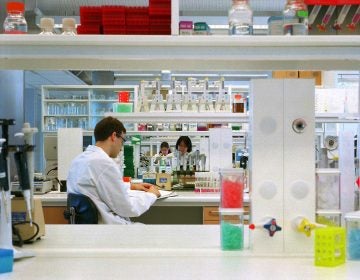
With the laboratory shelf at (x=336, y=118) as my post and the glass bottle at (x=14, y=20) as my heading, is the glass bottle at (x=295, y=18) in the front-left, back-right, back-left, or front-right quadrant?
front-left

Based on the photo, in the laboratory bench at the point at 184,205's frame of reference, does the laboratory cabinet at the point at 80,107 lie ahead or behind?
behind

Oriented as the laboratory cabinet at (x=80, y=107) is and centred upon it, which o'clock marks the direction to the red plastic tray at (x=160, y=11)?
The red plastic tray is roughly at 12 o'clock from the laboratory cabinet.

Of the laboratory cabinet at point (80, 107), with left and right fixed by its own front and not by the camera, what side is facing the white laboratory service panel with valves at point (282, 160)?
front

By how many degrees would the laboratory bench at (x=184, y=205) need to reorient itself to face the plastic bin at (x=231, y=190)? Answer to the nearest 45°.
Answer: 0° — it already faces it

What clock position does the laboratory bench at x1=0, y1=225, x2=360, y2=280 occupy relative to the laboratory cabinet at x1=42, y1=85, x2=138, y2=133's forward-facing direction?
The laboratory bench is roughly at 12 o'clock from the laboratory cabinet.

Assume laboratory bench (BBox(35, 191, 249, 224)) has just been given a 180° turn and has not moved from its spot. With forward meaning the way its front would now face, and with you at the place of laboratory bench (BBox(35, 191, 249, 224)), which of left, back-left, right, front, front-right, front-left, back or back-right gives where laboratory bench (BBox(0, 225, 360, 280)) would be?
back

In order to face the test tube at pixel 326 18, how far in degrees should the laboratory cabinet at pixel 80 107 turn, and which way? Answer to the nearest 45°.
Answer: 0° — it already faces it

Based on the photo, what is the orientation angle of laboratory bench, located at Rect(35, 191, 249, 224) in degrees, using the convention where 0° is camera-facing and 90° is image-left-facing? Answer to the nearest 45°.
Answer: approximately 0°

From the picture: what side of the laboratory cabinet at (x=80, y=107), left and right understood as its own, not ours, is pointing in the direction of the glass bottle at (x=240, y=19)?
front

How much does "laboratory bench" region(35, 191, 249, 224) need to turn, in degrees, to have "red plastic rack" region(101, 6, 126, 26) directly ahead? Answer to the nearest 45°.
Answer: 0° — it already faces it

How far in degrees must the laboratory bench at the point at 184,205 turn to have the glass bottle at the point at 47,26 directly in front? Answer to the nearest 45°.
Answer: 0° — it already faces it

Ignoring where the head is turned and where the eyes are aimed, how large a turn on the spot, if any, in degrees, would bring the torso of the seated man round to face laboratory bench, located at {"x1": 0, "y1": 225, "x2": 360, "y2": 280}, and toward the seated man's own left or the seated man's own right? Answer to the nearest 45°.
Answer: approximately 135° to the seated man's own right

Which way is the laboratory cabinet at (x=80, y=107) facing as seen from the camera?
toward the camera

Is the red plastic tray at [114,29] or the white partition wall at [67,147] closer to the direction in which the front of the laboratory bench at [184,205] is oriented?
the red plastic tray

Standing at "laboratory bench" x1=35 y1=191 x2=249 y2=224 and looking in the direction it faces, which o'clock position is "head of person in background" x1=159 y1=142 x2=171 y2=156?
The head of person in background is roughly at 6 o'clock from the laboratory bench.

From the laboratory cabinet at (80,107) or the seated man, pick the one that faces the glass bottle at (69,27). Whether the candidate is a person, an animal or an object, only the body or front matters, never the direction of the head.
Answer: the laboratory cabinet

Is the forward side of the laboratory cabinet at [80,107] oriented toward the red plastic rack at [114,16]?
yes
